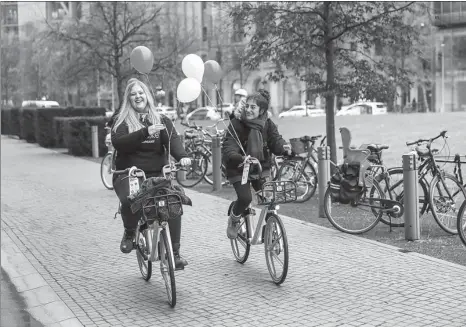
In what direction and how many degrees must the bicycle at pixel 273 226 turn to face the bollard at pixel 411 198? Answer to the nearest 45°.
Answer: approximately 90° to its left

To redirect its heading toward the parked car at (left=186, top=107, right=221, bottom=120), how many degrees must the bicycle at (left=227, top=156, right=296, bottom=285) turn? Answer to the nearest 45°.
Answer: approximately 135° to its left

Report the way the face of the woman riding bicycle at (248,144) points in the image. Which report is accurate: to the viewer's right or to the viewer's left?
to the viewer's left

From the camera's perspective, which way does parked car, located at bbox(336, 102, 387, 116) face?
to the viewer's left

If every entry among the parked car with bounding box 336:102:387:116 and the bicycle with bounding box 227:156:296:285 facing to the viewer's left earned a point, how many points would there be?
1

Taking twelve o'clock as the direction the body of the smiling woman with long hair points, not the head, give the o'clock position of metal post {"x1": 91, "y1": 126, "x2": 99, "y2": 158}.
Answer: The metal post is roughly at 6 o'clock from the smiling woman with long hair.

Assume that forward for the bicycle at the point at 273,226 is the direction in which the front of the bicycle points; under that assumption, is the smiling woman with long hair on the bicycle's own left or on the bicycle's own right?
on the bicycle's own right

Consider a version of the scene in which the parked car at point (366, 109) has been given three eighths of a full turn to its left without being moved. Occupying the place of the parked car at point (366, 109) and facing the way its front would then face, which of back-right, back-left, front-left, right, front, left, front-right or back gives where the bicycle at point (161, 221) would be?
front-right

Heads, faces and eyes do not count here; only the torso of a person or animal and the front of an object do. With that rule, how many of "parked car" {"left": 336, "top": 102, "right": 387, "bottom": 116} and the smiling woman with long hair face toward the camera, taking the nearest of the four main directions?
1
